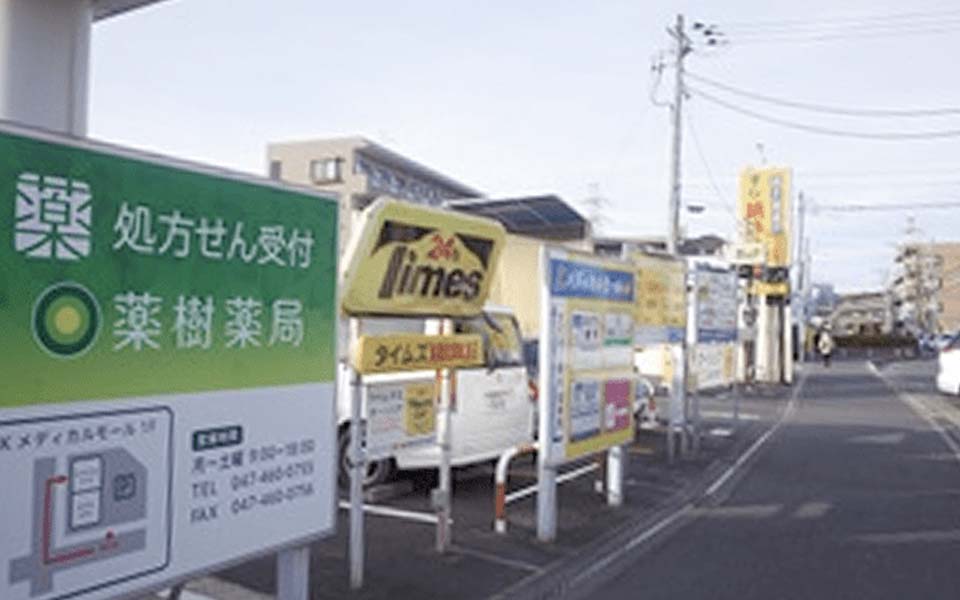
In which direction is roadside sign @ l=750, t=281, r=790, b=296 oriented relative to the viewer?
toward the camera

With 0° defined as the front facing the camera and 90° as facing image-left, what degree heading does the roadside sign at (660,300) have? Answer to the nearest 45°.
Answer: approximately 315°

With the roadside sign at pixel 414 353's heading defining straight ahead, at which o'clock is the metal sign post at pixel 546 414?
The metal sign post is roughly at 9 o'clock from the roadside sign.

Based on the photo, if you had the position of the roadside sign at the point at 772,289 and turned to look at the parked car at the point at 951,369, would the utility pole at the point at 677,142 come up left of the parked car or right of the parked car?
right

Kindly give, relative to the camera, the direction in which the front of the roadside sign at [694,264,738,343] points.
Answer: facing the viewer and to the right of the viewer

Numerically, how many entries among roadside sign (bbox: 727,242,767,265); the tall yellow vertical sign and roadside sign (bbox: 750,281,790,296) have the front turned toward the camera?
3

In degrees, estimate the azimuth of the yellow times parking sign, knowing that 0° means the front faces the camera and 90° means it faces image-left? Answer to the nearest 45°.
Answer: approximately 315°

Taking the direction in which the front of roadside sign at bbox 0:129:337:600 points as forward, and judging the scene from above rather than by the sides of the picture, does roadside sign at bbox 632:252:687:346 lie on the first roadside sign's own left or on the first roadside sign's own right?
on the first roadside sign's own left

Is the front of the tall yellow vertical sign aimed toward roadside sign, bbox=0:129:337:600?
yes

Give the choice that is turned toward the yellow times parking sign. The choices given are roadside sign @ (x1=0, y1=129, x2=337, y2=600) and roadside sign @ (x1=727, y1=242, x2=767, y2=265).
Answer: roadside sign @ (x1=727, y1=242, x2=767, y2=265)

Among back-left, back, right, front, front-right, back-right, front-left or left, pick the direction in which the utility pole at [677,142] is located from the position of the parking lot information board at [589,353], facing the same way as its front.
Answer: back-left

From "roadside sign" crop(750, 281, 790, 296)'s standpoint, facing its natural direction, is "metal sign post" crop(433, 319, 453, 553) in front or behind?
in front

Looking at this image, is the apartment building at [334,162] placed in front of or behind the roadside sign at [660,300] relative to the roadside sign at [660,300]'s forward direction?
behind

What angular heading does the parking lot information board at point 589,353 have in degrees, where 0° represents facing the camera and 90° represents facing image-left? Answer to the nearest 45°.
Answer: approximately 315°

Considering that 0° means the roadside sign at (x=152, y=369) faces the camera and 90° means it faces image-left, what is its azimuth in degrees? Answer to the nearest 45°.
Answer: approximately 315°
